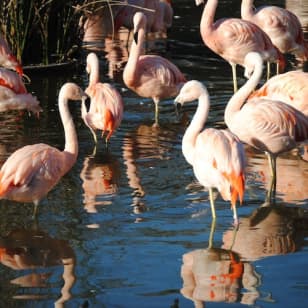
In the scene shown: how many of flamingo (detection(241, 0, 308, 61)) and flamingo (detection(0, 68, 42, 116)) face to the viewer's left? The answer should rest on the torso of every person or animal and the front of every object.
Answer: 2

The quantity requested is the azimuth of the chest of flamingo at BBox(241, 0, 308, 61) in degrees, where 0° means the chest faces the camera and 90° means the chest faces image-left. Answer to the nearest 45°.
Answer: approximately 90°

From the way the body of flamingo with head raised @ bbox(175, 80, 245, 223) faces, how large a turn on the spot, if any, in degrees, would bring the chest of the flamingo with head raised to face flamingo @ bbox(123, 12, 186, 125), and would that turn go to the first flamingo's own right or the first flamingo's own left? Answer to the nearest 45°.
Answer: approximately 45° to the first flamingo's own right

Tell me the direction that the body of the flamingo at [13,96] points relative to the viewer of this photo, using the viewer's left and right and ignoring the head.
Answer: facing to the left of the viewer

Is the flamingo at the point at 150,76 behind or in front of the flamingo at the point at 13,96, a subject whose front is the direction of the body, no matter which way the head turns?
behind

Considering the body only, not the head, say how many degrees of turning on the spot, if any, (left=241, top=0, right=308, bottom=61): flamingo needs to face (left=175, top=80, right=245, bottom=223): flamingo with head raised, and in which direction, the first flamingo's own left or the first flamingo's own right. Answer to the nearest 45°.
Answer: approximately 90° to the first flamingo's own left

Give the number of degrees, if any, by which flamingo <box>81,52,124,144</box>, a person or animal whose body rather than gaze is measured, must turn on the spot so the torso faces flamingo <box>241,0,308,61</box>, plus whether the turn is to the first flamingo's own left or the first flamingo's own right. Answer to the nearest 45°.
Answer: approximately 90° to the first flamingo's own right

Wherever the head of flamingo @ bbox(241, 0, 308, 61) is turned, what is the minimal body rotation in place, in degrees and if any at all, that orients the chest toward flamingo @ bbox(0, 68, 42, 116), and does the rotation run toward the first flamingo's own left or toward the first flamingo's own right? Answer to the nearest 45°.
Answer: approximately 45° to the first flamingo's own left

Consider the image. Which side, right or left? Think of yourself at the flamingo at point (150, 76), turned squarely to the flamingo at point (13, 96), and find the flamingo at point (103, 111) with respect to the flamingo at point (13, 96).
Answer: left
